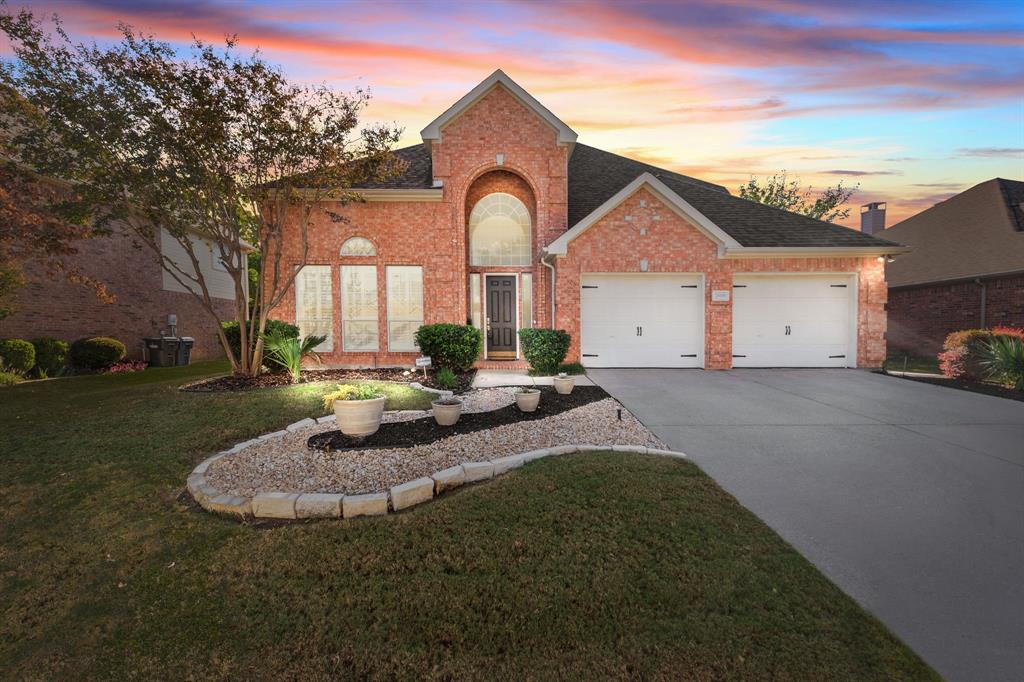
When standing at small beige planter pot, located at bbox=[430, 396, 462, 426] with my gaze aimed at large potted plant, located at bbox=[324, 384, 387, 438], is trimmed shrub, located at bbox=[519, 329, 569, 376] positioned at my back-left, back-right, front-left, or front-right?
back-right

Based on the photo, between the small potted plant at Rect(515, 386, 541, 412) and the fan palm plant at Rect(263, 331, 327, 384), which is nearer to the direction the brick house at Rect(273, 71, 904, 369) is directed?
the small potted plant

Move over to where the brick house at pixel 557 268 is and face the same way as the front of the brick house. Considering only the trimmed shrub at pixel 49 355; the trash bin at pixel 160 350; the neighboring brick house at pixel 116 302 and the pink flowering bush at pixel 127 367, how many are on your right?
4

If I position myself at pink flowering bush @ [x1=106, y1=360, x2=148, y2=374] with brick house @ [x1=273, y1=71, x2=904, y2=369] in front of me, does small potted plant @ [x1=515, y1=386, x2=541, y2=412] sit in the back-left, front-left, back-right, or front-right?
front-right

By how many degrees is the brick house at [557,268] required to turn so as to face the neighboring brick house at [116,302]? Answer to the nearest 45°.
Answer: approximately 90° to its right

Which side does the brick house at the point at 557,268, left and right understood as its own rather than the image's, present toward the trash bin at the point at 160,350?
right

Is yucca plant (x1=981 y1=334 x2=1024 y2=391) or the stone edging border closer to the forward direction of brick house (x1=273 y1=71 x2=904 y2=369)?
the stone edging border

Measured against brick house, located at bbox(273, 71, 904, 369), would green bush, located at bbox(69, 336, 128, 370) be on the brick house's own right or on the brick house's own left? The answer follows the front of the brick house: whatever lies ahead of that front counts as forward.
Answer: on the brick house's own right

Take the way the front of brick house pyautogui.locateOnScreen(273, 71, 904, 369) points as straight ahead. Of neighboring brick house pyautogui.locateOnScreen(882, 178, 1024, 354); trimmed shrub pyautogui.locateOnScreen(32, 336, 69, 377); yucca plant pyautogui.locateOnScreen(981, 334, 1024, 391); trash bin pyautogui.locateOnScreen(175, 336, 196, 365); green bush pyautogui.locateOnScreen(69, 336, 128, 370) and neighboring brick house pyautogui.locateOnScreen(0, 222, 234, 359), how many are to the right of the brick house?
4

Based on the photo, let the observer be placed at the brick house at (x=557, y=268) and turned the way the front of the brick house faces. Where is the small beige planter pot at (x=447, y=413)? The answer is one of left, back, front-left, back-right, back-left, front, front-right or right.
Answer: front

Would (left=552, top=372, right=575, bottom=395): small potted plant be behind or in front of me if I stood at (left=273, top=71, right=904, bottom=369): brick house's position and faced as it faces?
in front

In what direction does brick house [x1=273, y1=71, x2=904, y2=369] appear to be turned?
toward the camera

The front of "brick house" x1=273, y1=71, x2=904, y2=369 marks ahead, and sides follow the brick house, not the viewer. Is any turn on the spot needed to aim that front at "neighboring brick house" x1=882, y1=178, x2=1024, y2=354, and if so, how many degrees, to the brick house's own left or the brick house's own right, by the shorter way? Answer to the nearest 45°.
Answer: approximately 135° to the brick house's own left

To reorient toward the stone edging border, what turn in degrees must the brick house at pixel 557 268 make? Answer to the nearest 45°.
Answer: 0° — it already faces it

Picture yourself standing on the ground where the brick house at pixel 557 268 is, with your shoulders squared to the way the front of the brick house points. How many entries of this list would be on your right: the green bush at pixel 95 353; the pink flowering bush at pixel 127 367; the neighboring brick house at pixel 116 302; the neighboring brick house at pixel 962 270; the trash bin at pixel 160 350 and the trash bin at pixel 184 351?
5

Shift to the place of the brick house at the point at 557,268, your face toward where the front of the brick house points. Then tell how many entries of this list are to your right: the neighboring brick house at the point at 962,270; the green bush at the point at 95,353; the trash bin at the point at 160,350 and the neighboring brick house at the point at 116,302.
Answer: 3
